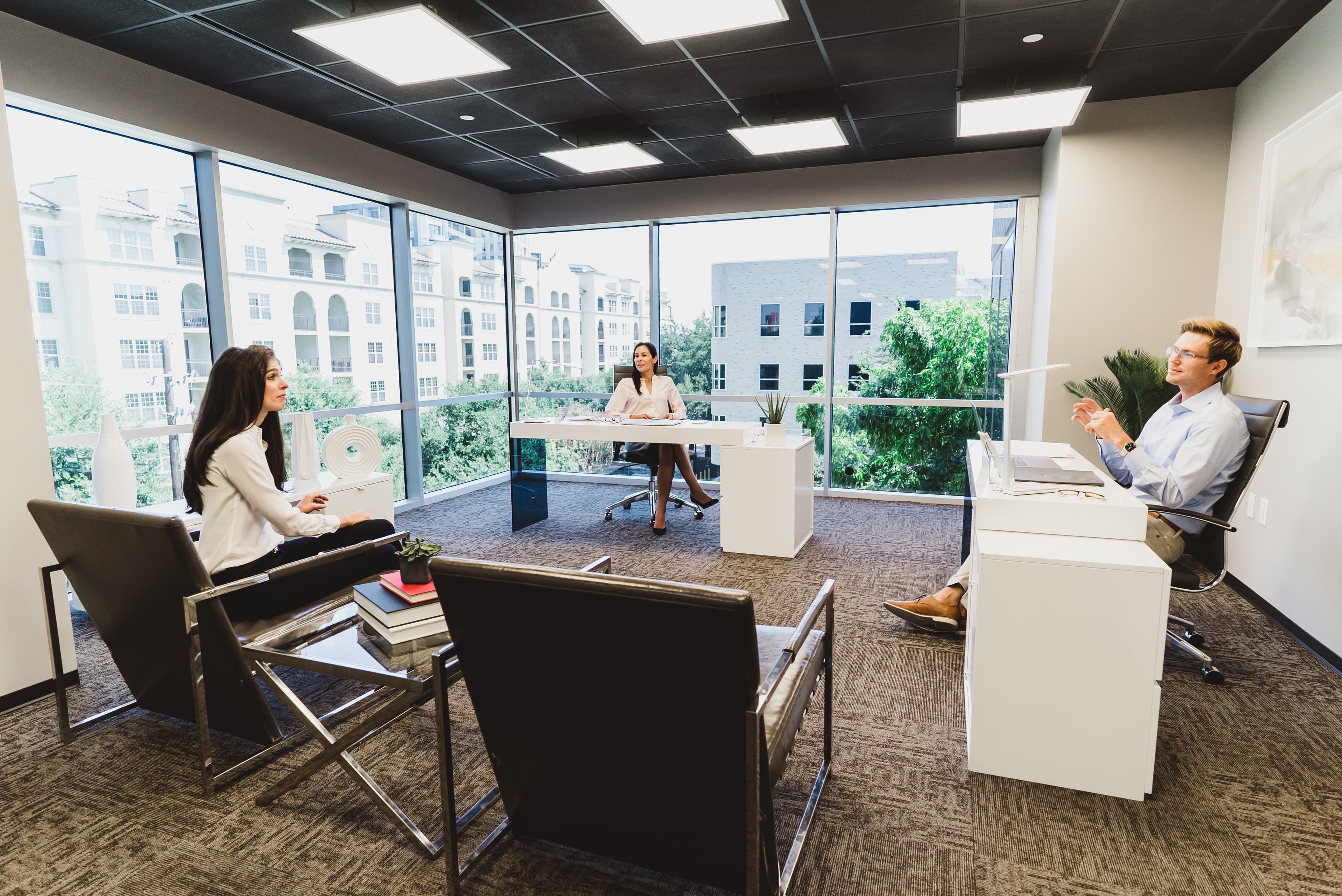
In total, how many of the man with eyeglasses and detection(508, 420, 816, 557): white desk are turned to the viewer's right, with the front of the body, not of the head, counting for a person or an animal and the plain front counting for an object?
0

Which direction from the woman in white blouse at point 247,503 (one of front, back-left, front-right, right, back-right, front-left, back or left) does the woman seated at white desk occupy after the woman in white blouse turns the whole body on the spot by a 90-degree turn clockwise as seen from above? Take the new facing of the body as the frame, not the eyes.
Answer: back-left

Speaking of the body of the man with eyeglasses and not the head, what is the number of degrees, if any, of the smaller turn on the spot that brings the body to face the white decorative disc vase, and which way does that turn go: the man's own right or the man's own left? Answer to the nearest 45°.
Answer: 0° — they already face it

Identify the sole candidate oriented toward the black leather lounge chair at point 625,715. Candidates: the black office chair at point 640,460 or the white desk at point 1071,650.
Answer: the black office chair

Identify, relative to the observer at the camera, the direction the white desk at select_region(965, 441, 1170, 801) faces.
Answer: facing to the right of the viewer

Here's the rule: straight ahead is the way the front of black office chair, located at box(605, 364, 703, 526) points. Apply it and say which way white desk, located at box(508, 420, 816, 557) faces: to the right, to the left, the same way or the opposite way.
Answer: the opposite way

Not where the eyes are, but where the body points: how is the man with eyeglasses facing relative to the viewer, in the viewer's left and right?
facing to the left of the viewer

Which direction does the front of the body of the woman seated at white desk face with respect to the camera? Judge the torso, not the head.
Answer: toward the camera

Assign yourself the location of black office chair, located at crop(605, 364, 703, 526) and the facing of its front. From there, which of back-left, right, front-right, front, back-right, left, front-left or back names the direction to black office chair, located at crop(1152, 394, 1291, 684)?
front-left

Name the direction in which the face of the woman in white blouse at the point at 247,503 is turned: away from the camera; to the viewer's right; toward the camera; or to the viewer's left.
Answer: to the viewer's right

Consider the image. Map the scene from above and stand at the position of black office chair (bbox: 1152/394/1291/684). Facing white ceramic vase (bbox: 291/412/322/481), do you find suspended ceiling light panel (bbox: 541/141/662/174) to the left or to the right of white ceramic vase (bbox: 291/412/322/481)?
right

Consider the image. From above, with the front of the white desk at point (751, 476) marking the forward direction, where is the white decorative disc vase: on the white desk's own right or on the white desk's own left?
on the white desk's own left

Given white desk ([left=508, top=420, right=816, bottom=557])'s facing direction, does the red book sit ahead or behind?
behind

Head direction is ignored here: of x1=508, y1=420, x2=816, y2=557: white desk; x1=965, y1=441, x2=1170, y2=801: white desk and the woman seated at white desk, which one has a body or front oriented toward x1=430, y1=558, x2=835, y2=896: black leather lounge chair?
the woman seated at white desk

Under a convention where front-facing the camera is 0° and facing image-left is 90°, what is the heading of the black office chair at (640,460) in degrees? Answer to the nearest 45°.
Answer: approximately 0°

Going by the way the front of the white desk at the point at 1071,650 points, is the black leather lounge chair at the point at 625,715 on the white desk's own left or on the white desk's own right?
on the white desk's own right
